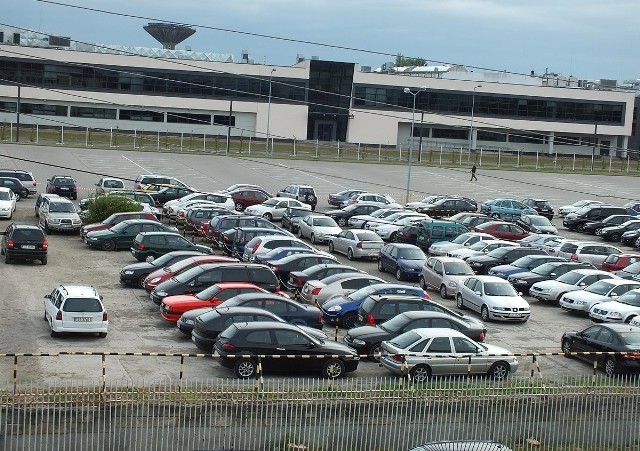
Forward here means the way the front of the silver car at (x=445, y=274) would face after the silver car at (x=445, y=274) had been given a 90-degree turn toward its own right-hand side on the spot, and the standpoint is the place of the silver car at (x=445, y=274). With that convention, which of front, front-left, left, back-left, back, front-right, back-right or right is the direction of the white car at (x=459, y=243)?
back-right

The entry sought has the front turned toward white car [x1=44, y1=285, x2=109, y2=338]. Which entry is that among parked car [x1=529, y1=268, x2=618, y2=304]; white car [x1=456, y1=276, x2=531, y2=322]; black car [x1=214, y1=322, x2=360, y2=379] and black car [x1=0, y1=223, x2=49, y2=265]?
the parked car

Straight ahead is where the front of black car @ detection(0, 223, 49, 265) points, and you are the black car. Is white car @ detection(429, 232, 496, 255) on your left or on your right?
on your right

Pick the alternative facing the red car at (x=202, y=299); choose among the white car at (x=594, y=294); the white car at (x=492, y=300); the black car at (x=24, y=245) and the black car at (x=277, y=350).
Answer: the white car at (x=594, y=294)

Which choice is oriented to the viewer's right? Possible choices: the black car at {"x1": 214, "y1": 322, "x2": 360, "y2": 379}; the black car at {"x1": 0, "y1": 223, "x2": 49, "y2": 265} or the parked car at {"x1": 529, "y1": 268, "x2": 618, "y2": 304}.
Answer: the black car at {"x1": 214, "y1": 322, "x2": 360, "y2": 379}

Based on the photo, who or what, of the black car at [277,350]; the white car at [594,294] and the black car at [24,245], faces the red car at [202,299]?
the white car

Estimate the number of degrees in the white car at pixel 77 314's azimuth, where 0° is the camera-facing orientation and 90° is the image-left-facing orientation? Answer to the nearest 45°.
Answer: approximately 180°

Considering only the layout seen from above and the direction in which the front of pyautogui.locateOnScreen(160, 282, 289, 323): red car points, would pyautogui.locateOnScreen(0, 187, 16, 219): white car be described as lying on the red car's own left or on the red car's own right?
on the red car's own right

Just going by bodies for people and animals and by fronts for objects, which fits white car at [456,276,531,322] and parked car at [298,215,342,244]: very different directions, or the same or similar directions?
same or similar directions

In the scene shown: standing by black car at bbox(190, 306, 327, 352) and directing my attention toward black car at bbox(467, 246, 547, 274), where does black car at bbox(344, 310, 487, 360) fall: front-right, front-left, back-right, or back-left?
front-right

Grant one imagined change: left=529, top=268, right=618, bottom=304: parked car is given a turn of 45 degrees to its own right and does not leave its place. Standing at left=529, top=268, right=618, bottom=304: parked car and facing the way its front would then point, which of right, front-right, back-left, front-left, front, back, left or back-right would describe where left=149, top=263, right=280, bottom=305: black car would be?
front-left

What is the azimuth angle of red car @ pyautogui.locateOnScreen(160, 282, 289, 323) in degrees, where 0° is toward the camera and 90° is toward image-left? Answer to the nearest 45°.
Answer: approximately 45°

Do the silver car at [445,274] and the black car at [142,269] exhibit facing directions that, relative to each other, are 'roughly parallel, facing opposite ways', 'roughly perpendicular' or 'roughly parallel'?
roughly perpendicular

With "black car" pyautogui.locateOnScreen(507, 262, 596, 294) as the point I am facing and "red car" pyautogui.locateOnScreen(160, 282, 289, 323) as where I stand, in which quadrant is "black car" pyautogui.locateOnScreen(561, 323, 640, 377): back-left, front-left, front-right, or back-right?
front-right

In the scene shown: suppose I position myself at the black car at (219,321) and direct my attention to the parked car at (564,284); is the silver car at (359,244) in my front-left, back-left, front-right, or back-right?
front-left

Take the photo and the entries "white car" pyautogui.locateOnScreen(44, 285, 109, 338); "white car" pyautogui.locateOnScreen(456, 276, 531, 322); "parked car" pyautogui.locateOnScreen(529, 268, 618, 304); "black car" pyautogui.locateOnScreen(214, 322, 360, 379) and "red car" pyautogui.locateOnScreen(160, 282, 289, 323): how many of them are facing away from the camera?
1

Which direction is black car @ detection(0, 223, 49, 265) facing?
away from the camera

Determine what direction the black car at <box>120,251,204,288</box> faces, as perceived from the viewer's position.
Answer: facing the viewer and to the left of the viewer

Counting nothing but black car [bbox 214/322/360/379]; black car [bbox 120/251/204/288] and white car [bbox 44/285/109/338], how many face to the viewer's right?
1

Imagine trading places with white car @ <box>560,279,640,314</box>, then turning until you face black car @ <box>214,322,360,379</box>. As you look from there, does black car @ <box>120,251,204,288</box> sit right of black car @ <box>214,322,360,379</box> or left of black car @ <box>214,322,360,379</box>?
right

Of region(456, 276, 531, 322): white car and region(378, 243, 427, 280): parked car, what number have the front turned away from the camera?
0

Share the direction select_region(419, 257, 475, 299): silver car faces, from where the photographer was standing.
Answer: facing the viewer and to the right of the viewer
